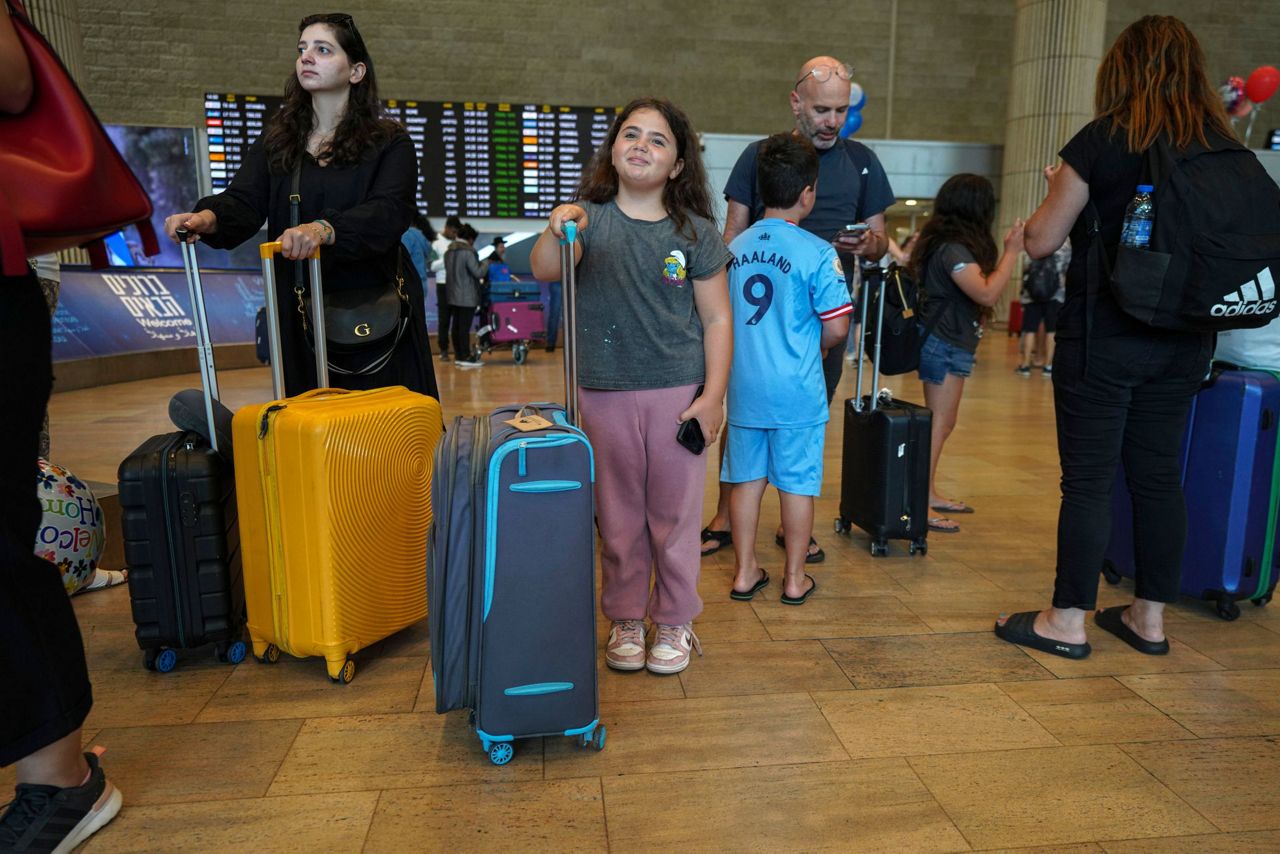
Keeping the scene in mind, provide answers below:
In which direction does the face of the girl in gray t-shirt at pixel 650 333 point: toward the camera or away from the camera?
toward the camera

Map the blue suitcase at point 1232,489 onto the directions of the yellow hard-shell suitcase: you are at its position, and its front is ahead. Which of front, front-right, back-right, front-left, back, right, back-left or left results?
front-left

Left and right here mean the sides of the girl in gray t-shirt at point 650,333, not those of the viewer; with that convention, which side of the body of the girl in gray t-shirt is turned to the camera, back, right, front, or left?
front

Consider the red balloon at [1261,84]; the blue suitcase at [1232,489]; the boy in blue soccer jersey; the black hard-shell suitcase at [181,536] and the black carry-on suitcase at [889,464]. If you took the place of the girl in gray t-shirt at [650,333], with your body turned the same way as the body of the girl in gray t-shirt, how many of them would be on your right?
1

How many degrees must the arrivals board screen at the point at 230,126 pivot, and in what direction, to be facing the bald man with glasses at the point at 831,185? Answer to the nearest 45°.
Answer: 0° — it already faces them

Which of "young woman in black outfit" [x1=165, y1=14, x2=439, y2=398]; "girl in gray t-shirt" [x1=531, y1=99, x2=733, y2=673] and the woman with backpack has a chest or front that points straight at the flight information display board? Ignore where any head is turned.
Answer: the woman with backpack

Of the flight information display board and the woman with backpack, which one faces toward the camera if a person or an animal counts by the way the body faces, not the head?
the flight information display board

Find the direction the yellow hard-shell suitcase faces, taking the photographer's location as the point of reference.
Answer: facing the viewer and to the right of the viewer

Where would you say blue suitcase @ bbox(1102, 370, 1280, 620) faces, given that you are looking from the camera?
facing the viewer and to the left of the viewer

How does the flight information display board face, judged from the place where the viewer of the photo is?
facing the viewer

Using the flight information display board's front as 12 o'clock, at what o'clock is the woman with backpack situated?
The woman with backpack is roughly at 12 o'clock from the flight information display board.

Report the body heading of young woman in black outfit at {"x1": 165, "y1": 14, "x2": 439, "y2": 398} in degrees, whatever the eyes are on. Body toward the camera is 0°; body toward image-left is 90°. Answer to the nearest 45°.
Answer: approximately 45°

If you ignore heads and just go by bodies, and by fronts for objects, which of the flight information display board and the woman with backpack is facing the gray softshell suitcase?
the flight information display board

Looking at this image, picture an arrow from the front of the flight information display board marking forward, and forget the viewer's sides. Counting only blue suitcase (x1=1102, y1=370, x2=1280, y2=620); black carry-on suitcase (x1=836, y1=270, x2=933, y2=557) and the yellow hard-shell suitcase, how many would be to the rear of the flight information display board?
0
